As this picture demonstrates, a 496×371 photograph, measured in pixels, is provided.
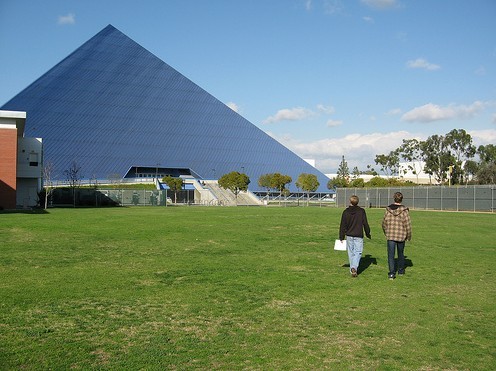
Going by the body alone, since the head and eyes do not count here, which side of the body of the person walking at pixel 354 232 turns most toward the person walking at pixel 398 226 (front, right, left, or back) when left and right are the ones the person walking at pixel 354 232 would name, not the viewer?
right

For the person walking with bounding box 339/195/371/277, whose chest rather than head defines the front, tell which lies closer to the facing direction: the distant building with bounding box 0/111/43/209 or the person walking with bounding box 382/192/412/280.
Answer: the distant building

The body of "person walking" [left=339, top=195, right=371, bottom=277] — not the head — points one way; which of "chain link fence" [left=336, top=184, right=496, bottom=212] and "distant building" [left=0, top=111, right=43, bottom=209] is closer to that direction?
the chain link fence

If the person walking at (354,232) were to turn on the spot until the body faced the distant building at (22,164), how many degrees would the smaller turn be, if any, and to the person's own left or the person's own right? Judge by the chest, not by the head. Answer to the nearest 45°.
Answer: approximately 45° to the person's own left

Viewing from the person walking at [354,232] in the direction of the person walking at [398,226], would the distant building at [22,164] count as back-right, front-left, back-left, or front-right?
back-left

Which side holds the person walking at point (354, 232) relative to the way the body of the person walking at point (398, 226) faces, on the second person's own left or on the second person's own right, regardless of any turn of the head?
on the second person's own left

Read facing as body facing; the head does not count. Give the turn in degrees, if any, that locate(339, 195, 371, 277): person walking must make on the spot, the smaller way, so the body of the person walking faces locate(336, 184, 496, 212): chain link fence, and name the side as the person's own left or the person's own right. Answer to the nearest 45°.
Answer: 0° — they already face it

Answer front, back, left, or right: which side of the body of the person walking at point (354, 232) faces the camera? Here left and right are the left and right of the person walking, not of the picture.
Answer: back

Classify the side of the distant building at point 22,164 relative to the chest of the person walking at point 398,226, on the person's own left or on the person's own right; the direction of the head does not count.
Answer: on the person's own left

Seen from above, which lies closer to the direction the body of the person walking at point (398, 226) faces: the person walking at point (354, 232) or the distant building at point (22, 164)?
the distant building

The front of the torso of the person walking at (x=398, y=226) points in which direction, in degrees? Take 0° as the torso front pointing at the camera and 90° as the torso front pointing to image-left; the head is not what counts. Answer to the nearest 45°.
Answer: approximately 180°

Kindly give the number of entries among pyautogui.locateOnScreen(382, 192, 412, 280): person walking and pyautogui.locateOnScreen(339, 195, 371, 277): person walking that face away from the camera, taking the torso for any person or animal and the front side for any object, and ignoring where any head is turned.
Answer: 2
